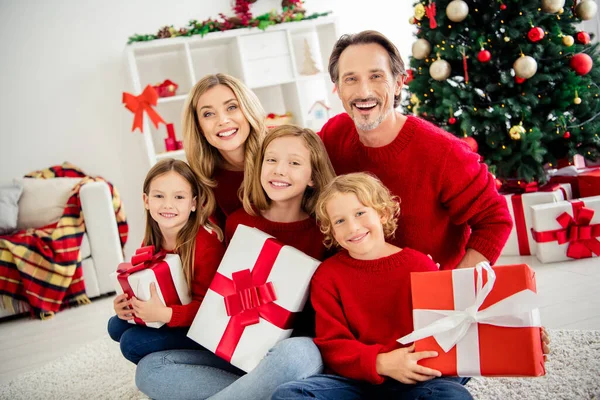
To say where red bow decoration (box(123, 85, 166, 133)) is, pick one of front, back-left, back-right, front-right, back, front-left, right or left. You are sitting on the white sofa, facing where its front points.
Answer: back-left

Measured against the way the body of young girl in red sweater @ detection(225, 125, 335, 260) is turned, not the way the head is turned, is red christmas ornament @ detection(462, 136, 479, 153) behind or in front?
behind

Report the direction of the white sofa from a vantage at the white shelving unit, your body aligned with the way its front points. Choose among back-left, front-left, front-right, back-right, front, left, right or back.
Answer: front-right

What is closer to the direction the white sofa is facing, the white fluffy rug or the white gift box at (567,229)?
the white fluffy rug

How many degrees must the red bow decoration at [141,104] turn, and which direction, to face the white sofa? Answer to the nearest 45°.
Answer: approximately 45° to its right

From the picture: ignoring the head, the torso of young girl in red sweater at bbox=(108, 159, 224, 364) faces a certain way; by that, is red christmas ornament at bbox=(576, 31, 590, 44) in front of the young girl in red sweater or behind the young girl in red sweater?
behind

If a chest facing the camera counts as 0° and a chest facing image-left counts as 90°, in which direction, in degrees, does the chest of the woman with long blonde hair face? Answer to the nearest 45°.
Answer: approximately 0°
